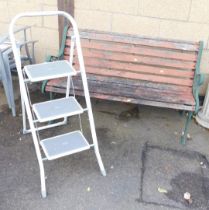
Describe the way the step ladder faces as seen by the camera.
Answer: facing the viewer and to the right of the viewer

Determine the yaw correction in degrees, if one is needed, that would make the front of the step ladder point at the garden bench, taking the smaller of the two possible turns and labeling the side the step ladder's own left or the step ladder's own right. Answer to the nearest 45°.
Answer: approximately 90° to the step ladder's own left
